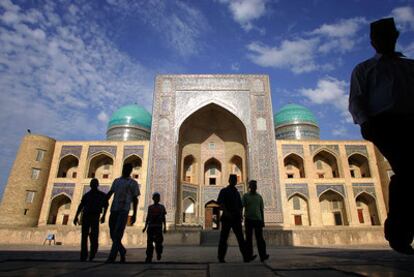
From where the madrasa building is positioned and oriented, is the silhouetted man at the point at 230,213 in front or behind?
in front

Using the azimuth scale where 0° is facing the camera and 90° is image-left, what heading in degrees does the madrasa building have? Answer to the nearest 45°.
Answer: approximately 0°
